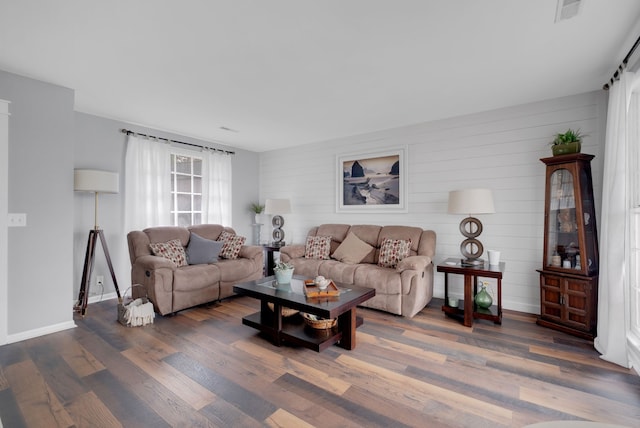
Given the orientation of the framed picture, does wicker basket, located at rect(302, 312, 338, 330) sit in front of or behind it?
in front

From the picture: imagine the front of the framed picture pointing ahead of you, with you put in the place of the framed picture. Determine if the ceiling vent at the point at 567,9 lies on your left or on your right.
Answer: on your left

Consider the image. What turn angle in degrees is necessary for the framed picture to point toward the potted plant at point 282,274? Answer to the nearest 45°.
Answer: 0° — it already faces it

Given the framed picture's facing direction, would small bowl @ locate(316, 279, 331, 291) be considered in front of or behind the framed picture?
in front

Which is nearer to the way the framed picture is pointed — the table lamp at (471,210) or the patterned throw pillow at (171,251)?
the patterned throw pillow

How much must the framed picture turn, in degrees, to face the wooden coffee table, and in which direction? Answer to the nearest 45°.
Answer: approximately 45° to its left

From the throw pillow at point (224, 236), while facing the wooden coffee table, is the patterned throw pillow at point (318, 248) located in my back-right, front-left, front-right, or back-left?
front-left

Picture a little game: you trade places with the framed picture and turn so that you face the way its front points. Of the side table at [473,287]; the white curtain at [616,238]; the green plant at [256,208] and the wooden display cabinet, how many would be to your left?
3

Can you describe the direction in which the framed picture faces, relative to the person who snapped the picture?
facing the viewer and to the left of the viewer

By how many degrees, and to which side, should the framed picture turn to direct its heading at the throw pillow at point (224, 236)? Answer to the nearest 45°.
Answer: approximately 45° to its right

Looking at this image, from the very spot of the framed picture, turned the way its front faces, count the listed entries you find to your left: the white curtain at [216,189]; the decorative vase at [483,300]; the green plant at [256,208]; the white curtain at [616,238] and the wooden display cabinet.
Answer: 3

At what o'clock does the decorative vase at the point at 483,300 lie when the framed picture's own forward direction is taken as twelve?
The decorative vase is roughly at 9 o'clock from the framed picture.

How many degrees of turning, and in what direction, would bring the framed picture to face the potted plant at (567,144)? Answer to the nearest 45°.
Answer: approximately 90° to its left
